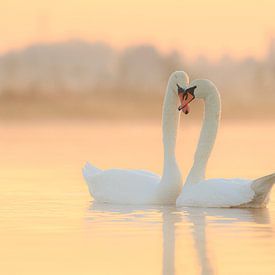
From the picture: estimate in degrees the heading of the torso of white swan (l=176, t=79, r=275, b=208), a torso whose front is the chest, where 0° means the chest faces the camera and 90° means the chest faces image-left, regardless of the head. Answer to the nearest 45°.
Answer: approximately 90°

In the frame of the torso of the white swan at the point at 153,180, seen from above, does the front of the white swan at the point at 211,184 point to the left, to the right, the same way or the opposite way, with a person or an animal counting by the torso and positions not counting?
the opposite way

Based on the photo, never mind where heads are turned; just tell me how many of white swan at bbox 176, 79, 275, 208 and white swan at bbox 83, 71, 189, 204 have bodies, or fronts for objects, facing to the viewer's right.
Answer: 1

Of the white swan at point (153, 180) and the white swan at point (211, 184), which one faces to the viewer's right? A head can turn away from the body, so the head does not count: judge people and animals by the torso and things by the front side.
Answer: the white swan at point (153, 180)

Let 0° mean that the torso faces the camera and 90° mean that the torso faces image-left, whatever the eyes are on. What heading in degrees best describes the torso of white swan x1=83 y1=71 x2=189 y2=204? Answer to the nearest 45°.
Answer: approximately 270°
